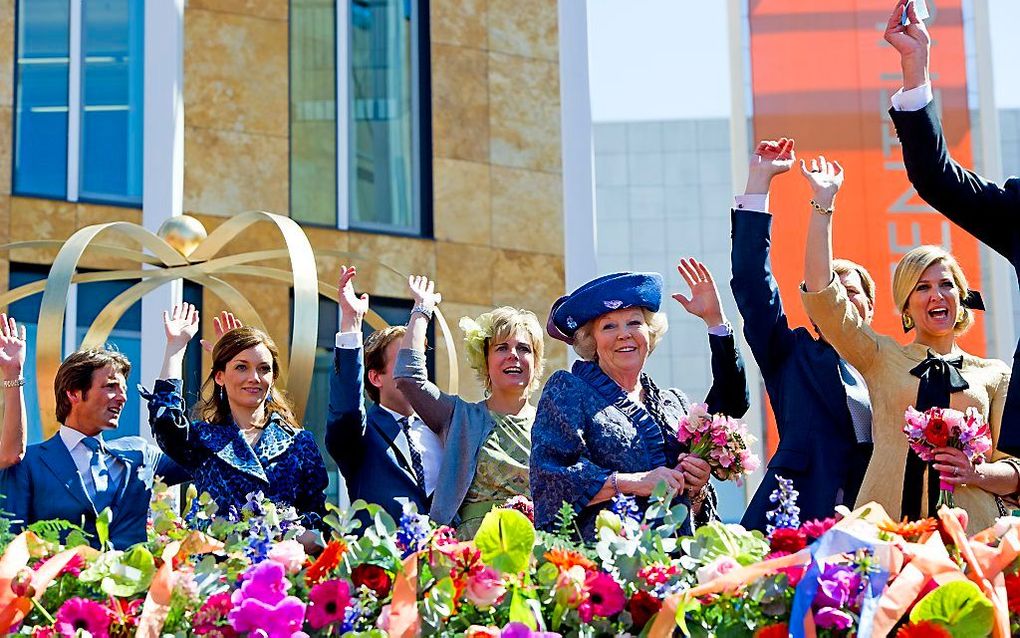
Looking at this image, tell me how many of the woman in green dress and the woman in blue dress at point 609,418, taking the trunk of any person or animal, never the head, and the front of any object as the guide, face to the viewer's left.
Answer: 0

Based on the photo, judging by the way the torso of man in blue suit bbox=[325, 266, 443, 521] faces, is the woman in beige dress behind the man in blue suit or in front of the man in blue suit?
in front

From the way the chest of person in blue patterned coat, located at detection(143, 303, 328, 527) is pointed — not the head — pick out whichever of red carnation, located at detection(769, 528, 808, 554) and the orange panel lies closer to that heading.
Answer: the red carnation

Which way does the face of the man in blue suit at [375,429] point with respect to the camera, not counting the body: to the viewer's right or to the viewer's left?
to the viewer's right

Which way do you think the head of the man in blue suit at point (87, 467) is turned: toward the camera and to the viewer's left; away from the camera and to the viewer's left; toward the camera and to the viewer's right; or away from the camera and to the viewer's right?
toward the camera and to the viewer's right

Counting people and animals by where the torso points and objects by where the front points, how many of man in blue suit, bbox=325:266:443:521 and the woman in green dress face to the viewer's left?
0

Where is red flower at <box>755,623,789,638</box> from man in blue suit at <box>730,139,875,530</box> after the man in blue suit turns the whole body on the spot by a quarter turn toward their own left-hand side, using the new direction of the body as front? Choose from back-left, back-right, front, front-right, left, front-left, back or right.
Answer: back-right
